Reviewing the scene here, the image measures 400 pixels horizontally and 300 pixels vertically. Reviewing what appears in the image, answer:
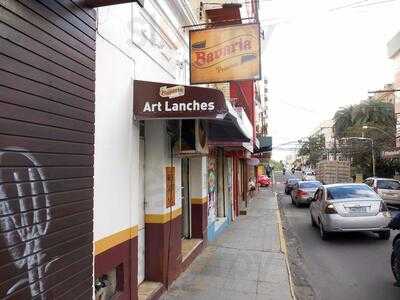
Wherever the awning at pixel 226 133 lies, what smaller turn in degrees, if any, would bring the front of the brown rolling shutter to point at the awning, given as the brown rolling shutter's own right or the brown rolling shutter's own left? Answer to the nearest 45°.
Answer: approximately 90° to the brown rolling shutter's own left

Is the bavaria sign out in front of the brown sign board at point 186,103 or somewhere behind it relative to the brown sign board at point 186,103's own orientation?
behind

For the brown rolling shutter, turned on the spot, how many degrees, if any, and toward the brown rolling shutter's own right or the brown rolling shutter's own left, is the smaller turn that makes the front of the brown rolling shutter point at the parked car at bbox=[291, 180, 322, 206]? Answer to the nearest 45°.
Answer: approximately 90° to the brown rolling shutter's own left

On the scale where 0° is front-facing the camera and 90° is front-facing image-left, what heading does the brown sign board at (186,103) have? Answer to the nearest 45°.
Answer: approximately 0°

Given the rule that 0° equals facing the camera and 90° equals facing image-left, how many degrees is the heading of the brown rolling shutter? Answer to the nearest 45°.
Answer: approximately 315°

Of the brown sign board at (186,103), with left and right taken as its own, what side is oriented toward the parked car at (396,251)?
left

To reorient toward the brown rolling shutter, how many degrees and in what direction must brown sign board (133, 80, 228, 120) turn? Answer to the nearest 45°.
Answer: approximately 45° to its right

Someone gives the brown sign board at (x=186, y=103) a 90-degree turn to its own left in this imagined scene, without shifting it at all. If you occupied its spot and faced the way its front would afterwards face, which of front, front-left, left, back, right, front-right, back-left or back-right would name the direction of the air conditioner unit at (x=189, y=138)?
left

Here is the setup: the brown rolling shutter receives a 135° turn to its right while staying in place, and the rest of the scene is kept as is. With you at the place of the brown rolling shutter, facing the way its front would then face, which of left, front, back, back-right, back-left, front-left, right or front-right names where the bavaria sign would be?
back-right

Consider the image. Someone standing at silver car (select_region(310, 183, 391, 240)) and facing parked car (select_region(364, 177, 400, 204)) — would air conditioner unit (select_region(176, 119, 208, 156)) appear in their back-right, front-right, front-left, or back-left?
back-left

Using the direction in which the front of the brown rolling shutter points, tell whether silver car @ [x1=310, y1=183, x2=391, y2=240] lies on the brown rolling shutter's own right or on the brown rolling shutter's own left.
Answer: on the brown rolling shutter's own left
